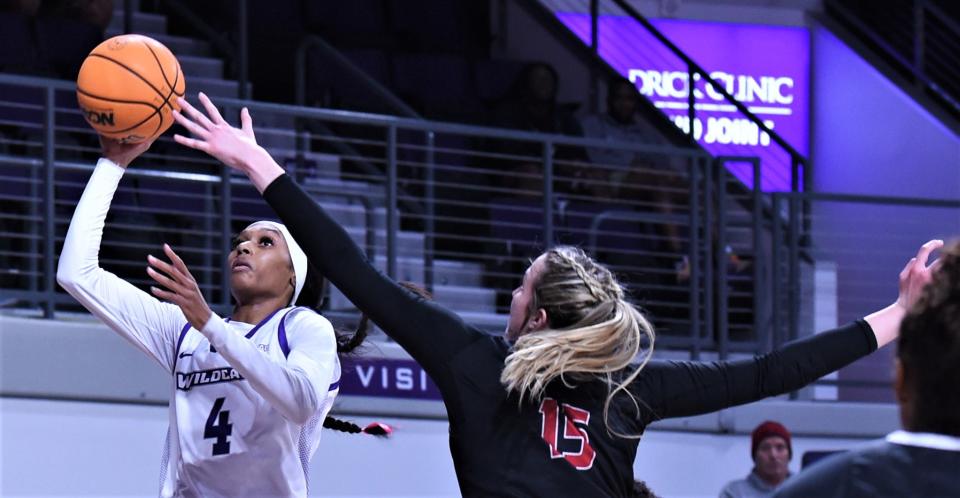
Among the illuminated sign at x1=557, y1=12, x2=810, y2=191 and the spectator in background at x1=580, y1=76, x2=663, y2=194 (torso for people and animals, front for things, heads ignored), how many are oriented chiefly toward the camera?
2

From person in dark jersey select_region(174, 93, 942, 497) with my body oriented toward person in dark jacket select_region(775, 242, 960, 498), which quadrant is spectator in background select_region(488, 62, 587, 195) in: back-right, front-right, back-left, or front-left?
back-left

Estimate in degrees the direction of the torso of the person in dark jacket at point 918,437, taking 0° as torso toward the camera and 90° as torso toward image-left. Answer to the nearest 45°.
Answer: approximately 180°

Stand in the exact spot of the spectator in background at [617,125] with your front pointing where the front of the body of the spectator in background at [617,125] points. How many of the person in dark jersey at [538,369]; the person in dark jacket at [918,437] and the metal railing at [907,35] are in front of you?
2

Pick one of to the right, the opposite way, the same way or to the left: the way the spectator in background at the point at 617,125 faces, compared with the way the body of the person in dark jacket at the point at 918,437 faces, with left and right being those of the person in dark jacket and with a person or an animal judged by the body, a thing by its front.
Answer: the opposite way

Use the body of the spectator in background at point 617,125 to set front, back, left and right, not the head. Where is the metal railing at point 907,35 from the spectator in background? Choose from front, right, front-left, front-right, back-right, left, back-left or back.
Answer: back-left
